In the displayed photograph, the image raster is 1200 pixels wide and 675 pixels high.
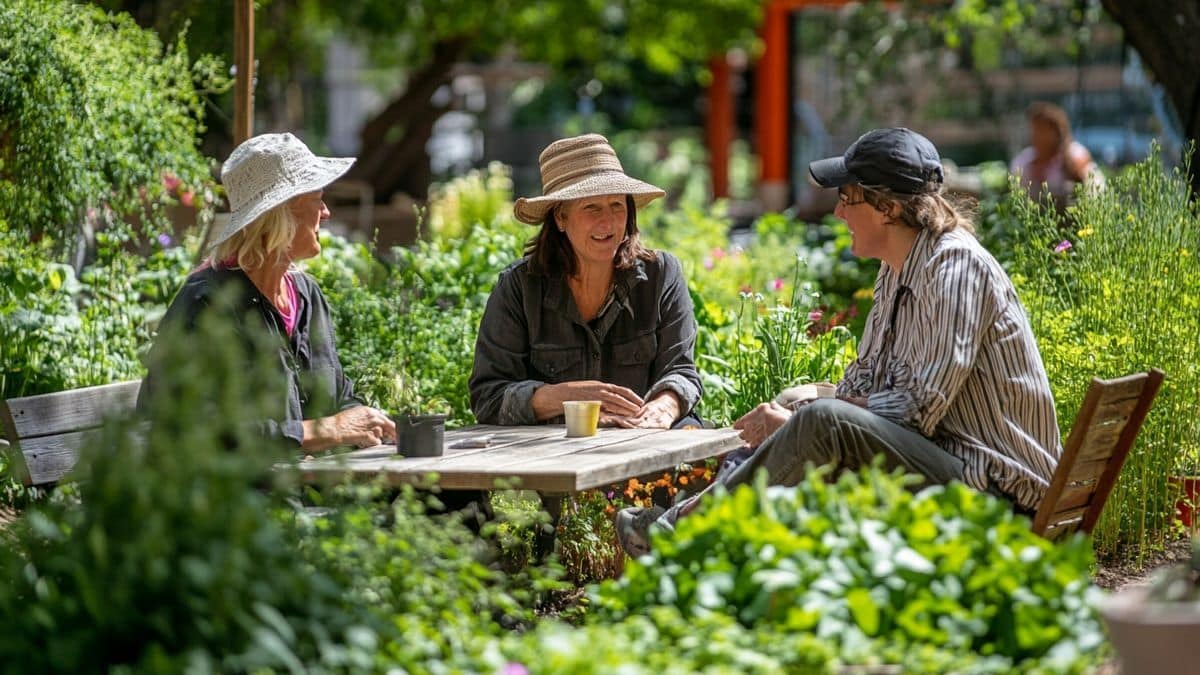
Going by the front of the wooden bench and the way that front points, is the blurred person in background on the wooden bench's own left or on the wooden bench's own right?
on the wooden bench's own left

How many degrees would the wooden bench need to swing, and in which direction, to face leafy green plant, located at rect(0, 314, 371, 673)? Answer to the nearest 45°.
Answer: approximately 45° to its right

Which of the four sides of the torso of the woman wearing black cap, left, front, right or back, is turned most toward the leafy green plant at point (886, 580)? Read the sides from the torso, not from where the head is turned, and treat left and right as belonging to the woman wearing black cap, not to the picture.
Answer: left

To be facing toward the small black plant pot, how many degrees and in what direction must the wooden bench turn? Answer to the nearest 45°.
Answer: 0° — it already faces it

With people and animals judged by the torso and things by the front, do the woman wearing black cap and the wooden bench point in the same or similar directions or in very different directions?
very different directions

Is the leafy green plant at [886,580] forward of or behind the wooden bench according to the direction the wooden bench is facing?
forward

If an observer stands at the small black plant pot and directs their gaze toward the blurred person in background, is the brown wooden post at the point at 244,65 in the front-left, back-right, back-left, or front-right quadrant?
front-left

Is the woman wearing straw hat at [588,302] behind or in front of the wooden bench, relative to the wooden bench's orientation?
in front

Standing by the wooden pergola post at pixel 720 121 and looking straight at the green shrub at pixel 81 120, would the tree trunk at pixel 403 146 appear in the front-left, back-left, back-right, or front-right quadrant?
front-right

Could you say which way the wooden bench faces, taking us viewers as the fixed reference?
facing the viewer and to the right of the viewer

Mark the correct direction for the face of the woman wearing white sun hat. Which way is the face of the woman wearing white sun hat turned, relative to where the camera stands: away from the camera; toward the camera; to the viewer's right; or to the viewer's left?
to the viewer's right

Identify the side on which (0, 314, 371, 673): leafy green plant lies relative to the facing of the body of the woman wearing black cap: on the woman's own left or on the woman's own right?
on the woman's own left

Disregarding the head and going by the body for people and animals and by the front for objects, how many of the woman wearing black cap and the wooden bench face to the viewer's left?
1

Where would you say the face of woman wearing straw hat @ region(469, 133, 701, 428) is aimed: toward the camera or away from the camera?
toward the camera

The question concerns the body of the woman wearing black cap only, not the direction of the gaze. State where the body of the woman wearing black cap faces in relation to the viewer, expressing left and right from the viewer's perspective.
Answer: facing to the left of the viewer
